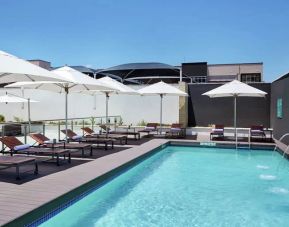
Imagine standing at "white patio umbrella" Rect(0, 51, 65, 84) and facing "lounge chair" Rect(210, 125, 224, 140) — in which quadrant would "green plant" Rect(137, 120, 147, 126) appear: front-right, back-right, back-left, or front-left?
front-left

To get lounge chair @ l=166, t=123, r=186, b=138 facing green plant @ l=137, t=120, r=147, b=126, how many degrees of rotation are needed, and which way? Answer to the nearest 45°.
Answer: approximately 135° to its right

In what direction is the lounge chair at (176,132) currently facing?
toward the camera

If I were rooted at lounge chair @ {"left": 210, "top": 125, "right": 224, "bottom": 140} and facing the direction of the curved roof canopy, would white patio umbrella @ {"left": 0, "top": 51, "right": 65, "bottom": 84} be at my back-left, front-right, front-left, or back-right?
back-left

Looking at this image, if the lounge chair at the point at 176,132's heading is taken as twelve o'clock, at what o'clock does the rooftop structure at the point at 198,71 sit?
The rooftop structure is roughly at 6 o'clock from the lounge chair.

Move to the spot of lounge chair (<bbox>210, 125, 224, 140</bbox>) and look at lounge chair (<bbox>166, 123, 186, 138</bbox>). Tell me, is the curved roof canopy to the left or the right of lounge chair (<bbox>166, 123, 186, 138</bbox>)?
right

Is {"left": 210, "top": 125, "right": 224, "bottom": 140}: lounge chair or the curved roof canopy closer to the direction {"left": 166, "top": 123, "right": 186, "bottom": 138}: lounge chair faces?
the lounge chair

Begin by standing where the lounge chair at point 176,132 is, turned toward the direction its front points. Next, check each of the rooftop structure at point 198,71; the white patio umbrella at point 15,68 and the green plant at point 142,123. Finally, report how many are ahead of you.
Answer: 1

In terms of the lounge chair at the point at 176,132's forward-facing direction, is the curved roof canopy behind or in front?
behind

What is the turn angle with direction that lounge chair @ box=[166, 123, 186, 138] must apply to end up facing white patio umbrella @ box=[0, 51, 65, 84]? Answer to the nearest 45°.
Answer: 0° — it already faces it

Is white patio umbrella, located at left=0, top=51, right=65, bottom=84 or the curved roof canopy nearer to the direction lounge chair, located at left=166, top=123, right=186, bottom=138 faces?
the white patio umbrella

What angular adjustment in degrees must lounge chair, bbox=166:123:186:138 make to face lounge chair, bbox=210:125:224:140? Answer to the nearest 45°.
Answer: approximately 45° to its left

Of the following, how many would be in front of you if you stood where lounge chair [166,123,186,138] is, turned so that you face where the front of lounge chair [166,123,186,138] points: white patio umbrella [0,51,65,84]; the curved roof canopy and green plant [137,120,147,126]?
1
